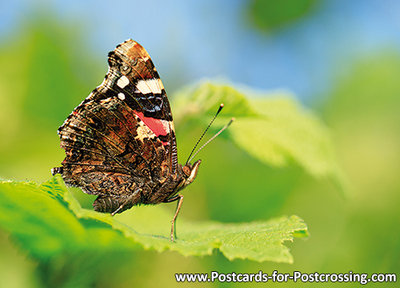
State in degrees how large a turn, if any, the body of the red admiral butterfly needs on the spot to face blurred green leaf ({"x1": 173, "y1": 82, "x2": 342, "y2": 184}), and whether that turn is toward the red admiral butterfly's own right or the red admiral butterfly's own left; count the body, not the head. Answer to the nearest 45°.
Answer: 0° — it already faces it

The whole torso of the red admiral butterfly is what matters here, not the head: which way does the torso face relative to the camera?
to the viewer's right
